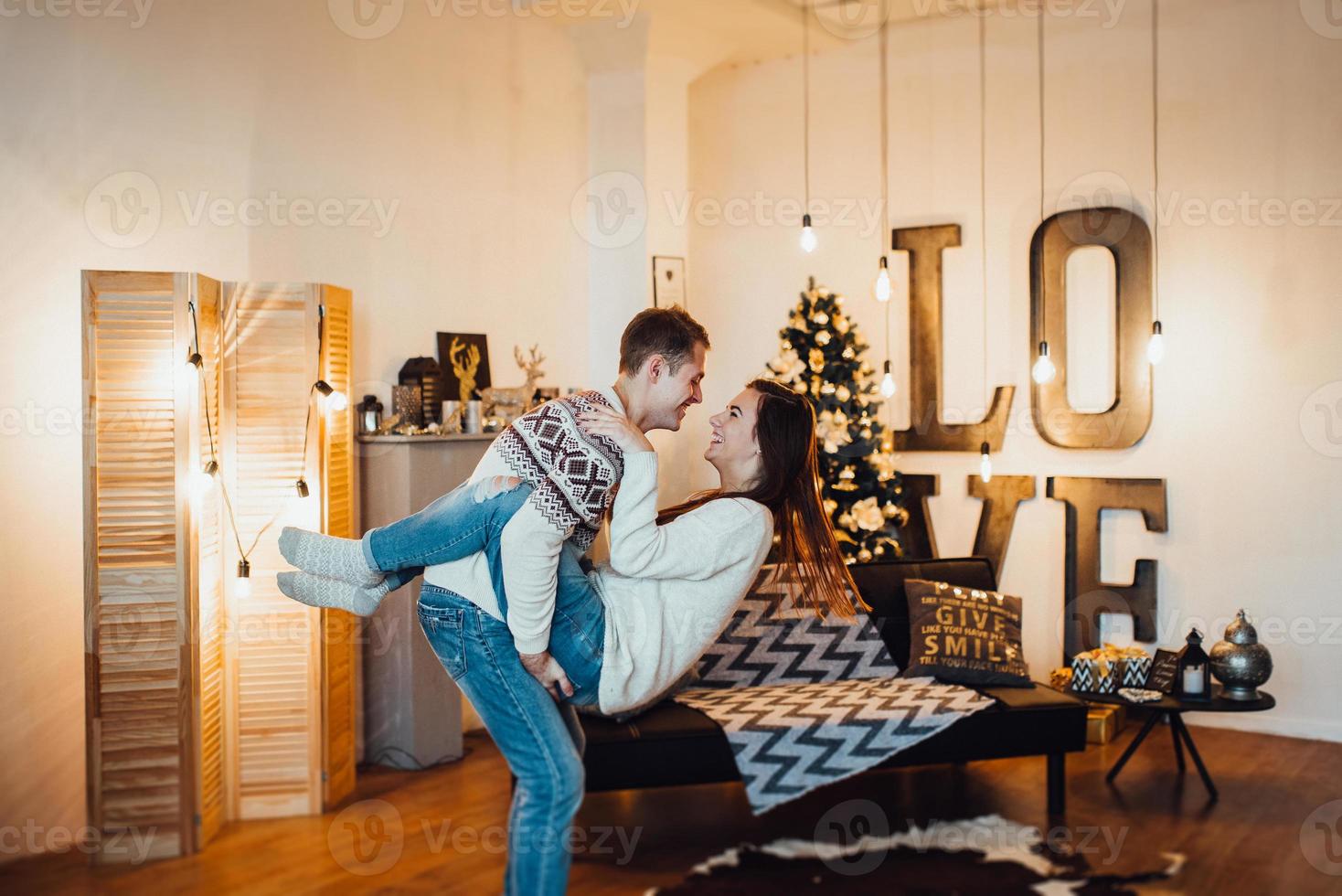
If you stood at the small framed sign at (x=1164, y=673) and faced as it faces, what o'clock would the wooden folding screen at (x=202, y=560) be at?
The wooden folding screen is roughly at 2 o'clock from the small framed sign.

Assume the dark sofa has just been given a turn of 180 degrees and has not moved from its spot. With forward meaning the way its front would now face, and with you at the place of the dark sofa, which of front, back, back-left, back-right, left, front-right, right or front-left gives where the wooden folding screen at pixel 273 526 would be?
left

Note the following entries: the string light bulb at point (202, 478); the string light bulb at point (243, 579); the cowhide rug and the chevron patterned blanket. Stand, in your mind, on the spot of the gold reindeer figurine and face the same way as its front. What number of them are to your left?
0

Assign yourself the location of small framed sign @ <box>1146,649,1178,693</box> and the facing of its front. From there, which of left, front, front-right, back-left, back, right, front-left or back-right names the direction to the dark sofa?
front-right

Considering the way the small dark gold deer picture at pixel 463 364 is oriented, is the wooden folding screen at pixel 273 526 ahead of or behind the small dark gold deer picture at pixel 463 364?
ahead

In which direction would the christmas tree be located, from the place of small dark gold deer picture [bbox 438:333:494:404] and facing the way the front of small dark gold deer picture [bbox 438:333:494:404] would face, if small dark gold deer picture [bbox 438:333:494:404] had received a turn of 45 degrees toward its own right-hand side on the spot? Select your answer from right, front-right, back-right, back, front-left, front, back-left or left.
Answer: back-left

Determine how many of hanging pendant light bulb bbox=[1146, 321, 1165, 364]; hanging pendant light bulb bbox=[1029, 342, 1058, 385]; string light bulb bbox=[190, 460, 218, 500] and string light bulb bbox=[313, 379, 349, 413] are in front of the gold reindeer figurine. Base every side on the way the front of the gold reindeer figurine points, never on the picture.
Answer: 2

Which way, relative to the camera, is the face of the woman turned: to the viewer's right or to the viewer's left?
to the viewer's left

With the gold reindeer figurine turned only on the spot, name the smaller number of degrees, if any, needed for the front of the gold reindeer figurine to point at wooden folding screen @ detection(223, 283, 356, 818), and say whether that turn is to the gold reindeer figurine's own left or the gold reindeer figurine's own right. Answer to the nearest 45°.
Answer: approximately 135° to the gold reindeer figurine's own right

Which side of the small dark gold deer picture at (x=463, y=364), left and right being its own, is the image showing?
front

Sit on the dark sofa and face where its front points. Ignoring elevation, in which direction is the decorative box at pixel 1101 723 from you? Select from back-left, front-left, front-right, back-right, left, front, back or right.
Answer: back-left

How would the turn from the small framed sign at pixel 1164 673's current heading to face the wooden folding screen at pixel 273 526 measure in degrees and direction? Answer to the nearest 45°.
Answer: approximately 45° to its right

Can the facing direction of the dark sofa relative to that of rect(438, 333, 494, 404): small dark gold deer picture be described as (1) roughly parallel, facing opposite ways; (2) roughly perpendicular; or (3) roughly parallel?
roughly parallel

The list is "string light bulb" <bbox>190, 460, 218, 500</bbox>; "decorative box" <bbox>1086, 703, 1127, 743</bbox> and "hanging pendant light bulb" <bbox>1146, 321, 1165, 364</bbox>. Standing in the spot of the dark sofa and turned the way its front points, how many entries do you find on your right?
1

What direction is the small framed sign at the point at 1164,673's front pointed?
toward the camera

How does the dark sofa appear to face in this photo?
toward the camera

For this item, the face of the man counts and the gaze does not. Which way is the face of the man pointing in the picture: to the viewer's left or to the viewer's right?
to the viewer's right
